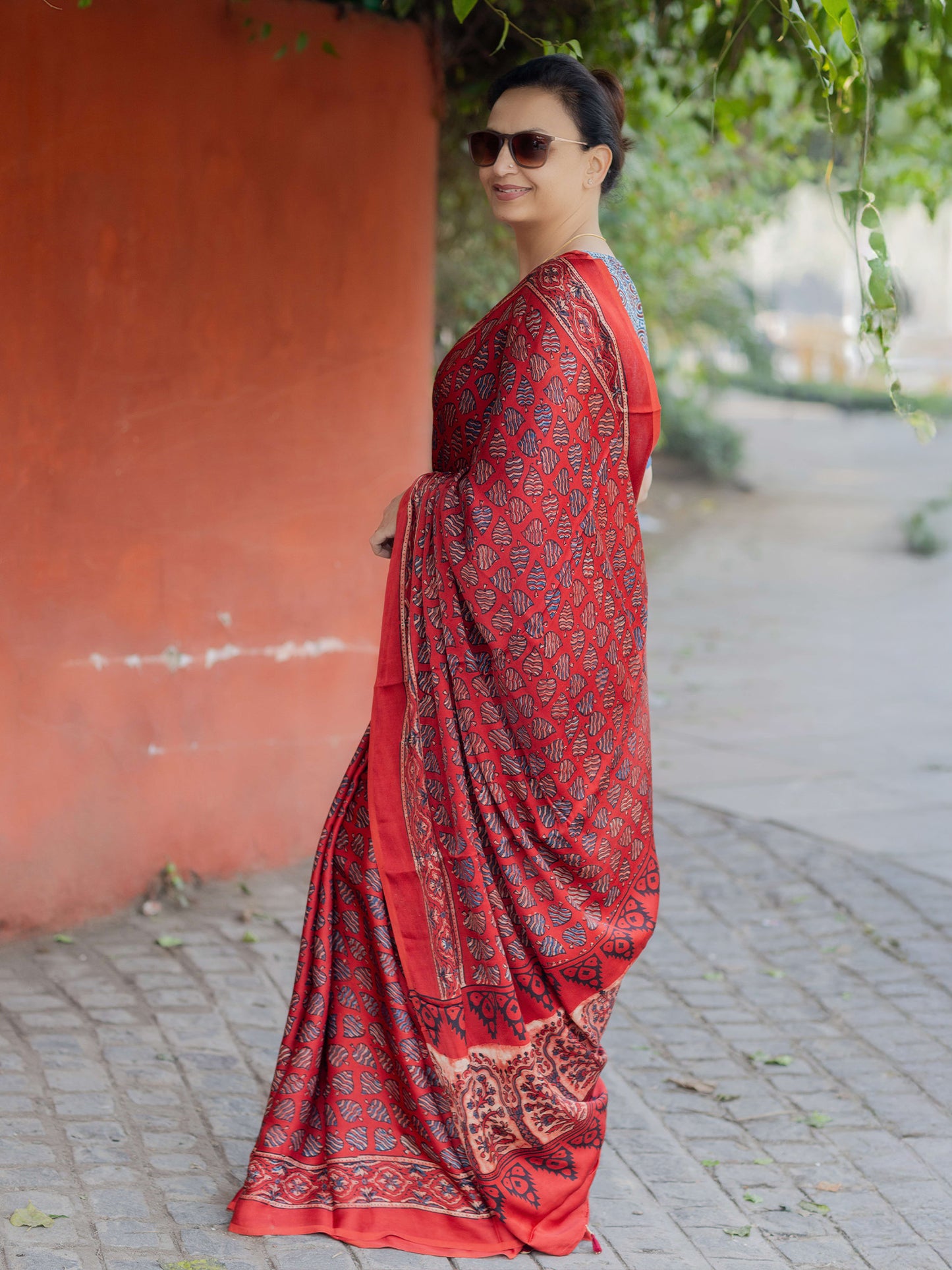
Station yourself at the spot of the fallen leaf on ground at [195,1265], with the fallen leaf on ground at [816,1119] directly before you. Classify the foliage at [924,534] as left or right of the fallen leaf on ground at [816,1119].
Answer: left

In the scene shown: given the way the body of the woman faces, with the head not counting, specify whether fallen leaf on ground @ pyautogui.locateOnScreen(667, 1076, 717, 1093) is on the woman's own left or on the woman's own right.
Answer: on the woman's own right
